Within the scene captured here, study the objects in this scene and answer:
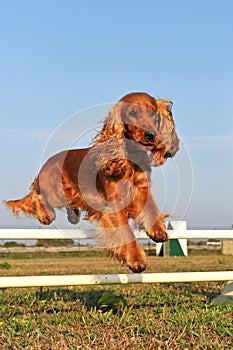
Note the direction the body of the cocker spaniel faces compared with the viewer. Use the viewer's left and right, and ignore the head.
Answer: facing the viewer and to the right of the viewer
